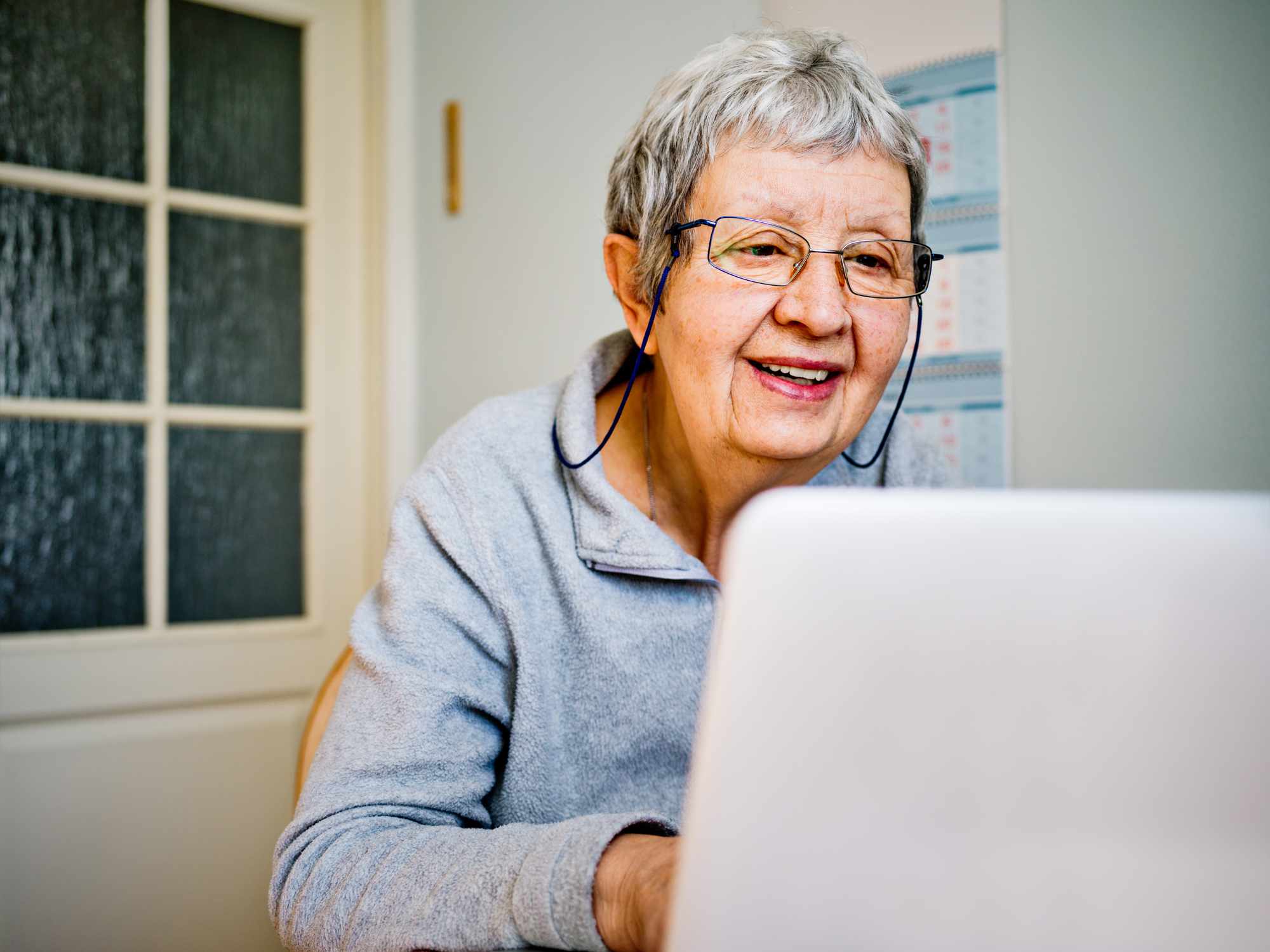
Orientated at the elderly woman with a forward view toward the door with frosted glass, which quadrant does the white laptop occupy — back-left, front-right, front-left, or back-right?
back-left

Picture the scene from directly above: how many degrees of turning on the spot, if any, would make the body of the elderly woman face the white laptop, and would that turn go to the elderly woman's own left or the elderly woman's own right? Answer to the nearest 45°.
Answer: approximately 45° to the elderly woman's own right

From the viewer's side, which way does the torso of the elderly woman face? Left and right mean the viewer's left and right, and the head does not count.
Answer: facing the viewer and to the right of the viewer

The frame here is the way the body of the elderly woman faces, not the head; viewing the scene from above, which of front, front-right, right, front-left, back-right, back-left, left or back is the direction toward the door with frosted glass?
back

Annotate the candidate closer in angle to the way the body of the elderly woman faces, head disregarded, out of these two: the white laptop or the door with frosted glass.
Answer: the white laptop

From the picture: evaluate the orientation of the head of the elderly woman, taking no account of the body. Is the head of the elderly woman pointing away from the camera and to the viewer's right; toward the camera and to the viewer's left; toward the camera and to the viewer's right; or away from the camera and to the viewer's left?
toward the camera and to the viewer's right
